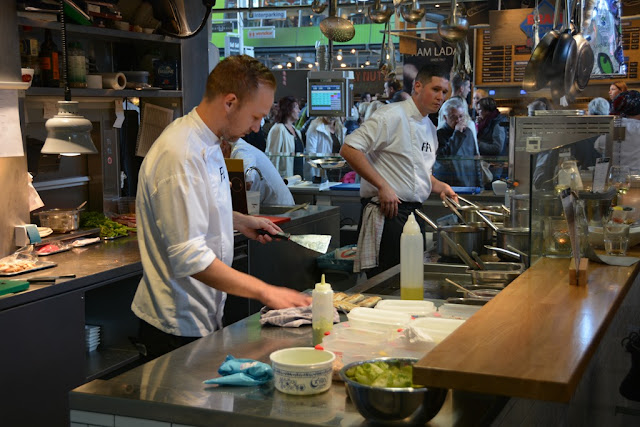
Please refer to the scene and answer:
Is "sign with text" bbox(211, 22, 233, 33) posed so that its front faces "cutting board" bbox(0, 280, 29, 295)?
yes

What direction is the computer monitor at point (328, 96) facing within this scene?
toward the camera

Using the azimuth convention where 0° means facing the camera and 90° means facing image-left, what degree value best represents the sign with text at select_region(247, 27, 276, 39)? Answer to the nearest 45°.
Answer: approximately 0°

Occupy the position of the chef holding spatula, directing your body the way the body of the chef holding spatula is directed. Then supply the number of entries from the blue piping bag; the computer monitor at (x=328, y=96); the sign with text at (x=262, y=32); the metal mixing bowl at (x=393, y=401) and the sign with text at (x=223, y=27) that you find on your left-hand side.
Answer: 3

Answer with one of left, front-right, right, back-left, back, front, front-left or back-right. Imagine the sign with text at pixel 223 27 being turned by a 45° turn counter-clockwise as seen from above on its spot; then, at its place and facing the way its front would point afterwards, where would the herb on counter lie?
front-right

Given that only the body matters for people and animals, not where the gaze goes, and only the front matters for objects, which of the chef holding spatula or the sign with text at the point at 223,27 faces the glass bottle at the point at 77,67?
the sign with text

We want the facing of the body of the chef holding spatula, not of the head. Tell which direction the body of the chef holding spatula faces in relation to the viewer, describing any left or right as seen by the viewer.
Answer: facing to the right of the viewer

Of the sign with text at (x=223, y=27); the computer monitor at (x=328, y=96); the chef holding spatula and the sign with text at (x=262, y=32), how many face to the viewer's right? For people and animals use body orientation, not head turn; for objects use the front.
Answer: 1

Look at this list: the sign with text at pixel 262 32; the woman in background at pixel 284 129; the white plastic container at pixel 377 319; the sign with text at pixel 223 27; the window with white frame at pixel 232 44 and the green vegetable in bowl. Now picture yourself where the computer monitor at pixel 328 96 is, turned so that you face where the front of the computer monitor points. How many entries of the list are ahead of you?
2

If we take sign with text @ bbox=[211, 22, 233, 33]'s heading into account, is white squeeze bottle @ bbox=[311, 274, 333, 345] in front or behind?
in front

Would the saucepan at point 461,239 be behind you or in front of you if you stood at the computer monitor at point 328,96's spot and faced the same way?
in front

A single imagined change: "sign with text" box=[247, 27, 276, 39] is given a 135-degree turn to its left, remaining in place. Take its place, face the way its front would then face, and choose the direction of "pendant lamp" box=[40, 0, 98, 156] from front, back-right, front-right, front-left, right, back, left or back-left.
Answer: back-right

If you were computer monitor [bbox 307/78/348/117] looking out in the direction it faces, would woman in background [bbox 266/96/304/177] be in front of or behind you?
behind

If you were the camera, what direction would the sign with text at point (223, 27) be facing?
facing the viewer

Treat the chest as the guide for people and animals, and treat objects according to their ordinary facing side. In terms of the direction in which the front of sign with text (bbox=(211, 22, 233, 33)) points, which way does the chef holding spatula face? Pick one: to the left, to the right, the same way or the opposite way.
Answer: to the left

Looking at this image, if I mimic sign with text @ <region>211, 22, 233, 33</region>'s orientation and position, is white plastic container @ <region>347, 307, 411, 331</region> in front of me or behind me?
in front

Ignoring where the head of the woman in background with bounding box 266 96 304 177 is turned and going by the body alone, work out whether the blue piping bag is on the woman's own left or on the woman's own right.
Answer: on the woman's own right
